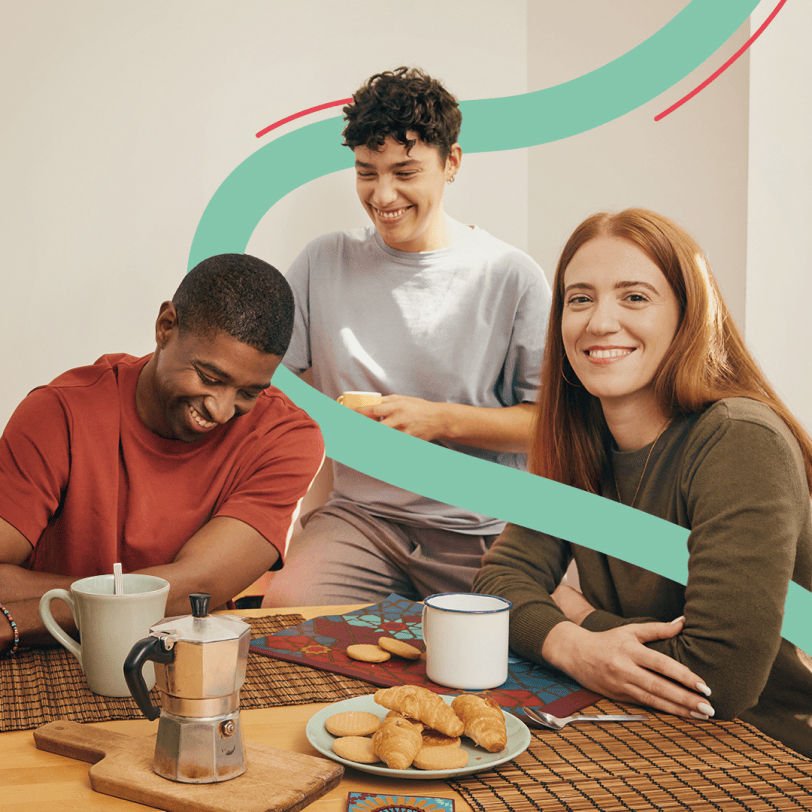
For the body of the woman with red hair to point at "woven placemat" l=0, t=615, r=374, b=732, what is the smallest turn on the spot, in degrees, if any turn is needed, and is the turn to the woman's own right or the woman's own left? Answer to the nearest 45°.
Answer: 0° — they already face it

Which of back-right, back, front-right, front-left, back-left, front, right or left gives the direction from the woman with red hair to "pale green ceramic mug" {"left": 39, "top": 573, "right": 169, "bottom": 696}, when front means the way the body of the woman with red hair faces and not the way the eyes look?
front

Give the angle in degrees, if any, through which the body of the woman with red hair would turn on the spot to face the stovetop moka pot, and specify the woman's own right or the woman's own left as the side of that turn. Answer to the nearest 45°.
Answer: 0° — they already face it

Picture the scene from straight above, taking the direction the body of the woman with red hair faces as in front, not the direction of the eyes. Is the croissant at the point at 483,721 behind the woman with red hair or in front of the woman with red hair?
in front

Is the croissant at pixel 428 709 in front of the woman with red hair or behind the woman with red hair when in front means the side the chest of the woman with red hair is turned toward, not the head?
in front

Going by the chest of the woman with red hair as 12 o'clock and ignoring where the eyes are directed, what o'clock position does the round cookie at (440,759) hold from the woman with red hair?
The round cookie is roughly at 11 o'clock from the woman with red hair.

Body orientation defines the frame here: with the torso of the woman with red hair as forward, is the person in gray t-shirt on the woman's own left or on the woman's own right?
on the woman's own right

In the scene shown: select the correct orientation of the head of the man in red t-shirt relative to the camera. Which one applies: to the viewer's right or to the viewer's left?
to the viewer's right

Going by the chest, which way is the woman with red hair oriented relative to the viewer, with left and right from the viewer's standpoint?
facing the viewer and to the left of the viewer

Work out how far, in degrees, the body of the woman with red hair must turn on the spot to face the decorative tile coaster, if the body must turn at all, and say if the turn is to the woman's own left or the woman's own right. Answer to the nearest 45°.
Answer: approximately 45° to the woman's own left
